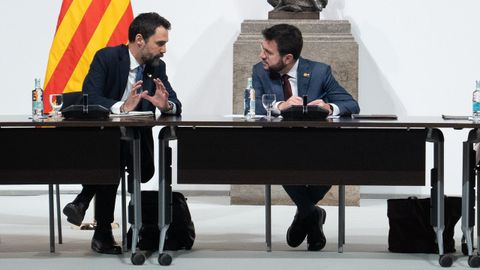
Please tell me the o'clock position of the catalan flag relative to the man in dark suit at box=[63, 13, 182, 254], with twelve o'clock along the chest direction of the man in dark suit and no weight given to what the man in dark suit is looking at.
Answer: The catalan flag is roughly at 7 o'clock from the man in dark suit.

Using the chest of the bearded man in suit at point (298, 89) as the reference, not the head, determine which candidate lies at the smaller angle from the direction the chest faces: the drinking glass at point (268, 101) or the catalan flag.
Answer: the drinking glass

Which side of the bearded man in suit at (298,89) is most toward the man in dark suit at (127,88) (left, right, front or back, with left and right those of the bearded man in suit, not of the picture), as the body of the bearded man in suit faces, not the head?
right

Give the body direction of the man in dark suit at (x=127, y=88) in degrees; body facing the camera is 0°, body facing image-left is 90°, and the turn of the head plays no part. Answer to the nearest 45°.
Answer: approximately 315°

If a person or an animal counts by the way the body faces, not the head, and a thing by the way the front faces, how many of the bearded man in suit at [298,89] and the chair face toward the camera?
2

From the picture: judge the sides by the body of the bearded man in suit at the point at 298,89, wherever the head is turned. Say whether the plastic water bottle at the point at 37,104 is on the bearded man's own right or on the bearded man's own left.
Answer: on the bearded man's own right

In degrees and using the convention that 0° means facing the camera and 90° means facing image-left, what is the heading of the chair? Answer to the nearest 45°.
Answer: approximately 0°
